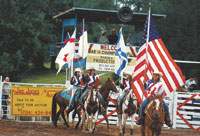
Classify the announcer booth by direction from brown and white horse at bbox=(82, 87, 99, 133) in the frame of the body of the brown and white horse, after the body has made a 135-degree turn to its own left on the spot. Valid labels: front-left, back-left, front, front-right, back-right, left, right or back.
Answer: front-left

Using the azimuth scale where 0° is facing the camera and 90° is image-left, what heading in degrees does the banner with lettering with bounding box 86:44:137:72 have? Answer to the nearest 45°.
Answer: approximately 0°

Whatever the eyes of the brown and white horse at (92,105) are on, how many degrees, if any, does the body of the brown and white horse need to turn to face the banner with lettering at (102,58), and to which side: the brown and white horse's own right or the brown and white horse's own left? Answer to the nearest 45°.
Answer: approximately 180°

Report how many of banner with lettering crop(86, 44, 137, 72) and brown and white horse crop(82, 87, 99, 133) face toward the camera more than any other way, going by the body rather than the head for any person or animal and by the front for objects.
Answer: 2
